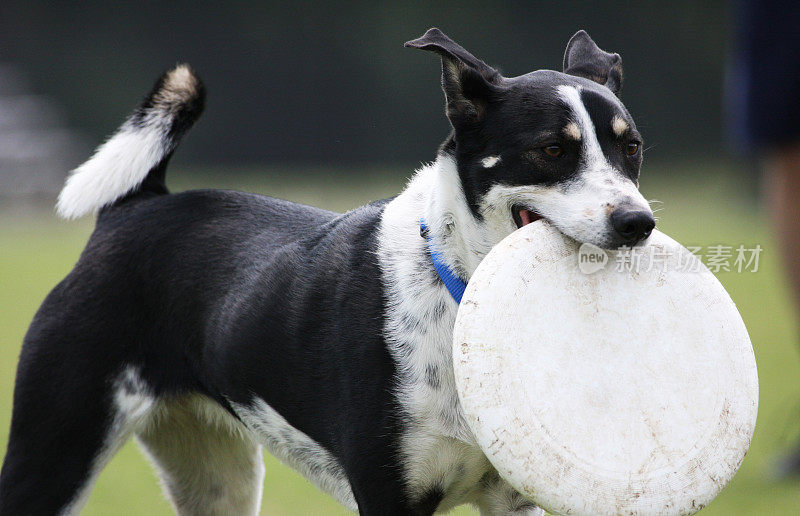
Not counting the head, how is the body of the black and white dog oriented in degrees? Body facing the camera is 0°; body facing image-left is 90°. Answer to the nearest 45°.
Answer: approximately 315°
